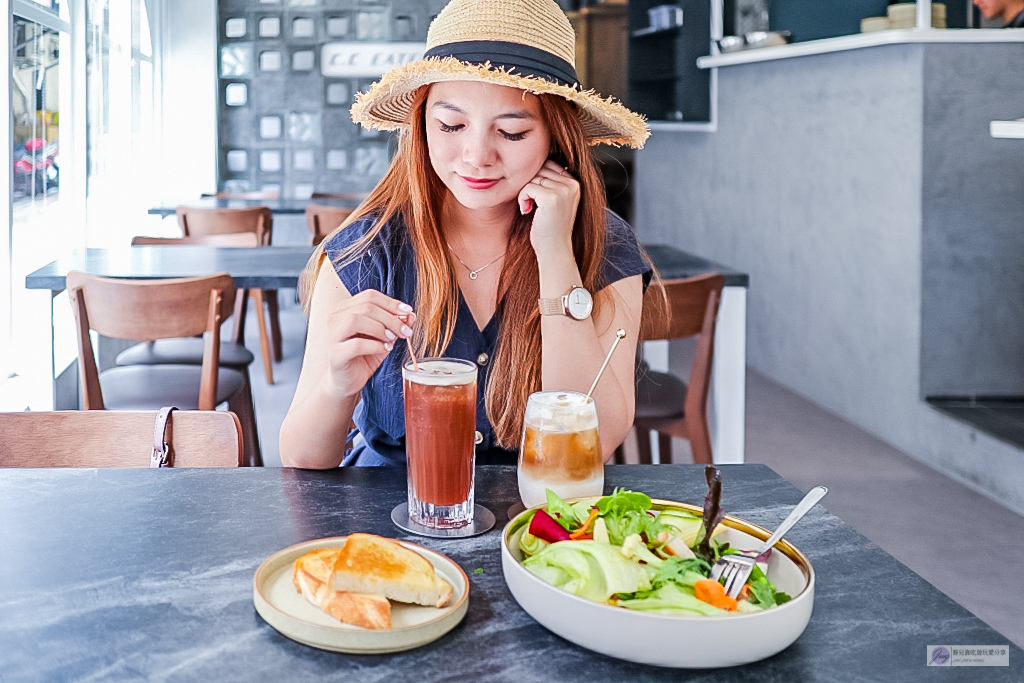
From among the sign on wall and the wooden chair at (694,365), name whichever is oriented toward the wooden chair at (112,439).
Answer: the sign on wall

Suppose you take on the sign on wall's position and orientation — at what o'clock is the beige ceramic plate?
The beige ceramic plate is roughly at 12 o'clock from the sign on wall.

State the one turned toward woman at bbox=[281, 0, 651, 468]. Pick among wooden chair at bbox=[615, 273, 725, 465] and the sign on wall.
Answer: the sign on wall

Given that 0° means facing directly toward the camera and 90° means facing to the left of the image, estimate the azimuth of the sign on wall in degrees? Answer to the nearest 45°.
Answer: approximately 0°

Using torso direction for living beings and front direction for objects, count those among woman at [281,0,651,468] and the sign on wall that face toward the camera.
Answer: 2

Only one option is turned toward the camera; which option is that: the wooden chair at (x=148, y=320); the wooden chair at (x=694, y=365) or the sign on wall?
the sign on wall

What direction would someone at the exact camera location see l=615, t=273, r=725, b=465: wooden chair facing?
facing away from the viewer and to the left of the viewer

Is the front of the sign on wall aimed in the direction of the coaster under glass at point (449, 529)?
yes

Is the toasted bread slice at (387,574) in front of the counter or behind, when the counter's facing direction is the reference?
in front

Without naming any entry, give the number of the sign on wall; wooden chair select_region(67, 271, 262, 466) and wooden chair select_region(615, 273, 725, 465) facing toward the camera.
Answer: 1

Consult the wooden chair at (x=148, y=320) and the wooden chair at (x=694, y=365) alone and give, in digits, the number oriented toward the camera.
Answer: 0
